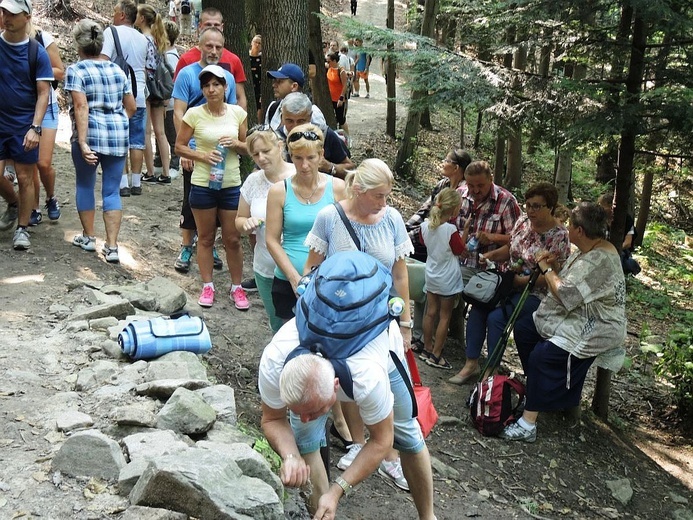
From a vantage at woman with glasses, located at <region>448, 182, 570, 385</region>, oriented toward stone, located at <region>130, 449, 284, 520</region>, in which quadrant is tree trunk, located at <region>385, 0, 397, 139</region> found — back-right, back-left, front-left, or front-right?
back-right

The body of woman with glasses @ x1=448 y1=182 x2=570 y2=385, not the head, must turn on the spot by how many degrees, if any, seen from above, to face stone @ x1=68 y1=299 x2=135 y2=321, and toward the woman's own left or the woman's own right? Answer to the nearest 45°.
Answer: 0° — they already face it

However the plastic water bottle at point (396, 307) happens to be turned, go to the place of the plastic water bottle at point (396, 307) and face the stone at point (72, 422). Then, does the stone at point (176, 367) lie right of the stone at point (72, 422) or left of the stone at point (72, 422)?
right

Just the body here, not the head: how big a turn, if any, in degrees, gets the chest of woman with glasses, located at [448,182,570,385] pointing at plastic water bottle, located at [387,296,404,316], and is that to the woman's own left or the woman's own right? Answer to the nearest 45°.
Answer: approximately 45° to the woman's own left

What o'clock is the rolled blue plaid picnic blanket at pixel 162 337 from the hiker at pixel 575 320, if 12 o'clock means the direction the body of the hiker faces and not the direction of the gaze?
The rolled blue plaid picnic blanket is roughly at 11 o'clock from the hiker.

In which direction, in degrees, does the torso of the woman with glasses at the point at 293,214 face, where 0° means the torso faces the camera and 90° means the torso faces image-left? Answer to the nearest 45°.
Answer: approximately 0°

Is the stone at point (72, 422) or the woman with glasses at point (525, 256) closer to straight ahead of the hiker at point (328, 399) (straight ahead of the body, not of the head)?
the stone

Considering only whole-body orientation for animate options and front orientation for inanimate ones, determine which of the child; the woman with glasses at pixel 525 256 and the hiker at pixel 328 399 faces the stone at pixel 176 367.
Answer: the woman with glasses
